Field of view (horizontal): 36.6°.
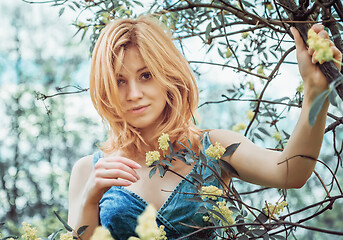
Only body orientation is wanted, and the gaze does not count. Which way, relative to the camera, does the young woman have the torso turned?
toward the camera
